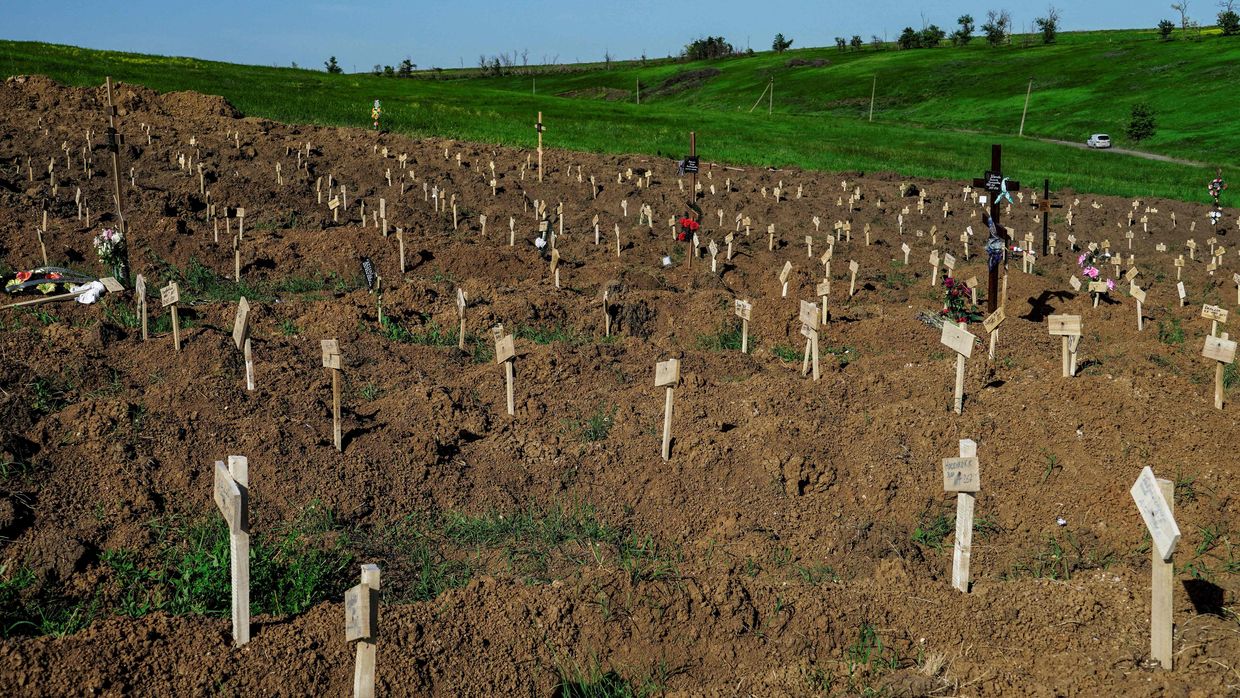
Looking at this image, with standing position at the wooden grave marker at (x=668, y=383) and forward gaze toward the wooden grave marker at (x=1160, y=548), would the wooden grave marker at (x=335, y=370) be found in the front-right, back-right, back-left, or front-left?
back-right

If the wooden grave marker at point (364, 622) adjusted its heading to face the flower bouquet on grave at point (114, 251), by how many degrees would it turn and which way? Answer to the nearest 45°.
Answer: approximately 135° to its right

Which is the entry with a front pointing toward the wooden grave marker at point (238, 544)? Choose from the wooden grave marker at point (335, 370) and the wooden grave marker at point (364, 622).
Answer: the wooden grave marker at point (335, 370)

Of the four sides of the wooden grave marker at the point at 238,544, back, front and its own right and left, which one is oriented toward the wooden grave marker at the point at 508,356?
back

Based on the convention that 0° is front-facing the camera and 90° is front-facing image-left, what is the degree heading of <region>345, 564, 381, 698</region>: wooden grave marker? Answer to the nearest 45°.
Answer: approximately 45°

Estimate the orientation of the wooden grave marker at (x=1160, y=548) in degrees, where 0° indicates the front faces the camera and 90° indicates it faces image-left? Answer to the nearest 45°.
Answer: approximately 45°

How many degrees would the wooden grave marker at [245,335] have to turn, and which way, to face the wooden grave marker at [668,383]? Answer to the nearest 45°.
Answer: approximately 90° to its left

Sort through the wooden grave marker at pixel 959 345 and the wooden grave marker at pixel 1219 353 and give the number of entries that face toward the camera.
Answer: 2

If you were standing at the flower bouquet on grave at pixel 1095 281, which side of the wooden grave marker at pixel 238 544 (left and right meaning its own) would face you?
back

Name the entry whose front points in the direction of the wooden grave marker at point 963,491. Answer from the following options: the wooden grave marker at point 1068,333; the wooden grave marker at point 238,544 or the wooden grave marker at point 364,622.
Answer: the wooden grave marker at point 1068,333

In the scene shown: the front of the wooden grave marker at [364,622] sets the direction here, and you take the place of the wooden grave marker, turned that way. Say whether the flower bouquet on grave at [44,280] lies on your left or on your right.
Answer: on your right

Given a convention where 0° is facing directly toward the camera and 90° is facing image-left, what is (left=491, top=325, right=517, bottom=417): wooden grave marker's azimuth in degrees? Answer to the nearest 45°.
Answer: approximately 0°

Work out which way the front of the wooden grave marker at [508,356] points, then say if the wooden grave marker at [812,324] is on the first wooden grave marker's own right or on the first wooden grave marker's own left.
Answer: on the first wooden grave marker's own left

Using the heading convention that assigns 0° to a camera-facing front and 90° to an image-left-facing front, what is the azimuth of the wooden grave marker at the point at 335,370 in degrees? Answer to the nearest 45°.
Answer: approximately 0°
